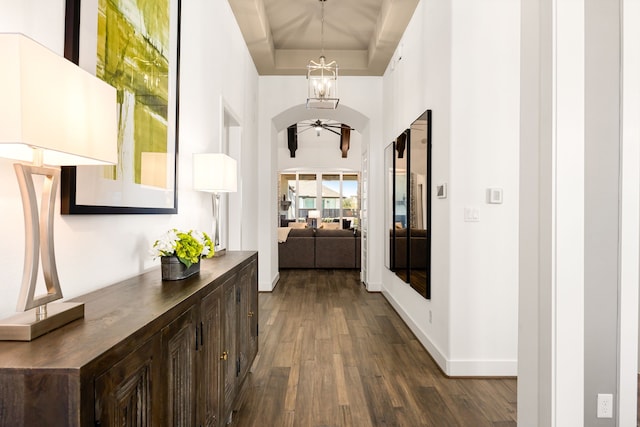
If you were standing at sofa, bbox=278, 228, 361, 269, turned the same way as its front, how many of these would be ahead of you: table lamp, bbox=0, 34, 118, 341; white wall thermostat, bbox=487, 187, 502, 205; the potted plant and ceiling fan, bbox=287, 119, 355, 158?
1

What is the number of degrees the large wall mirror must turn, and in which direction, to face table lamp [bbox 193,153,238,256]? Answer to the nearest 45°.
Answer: approximately 45° to its left

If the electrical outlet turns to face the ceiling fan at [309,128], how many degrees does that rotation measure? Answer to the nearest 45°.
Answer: approximately 135° to its right

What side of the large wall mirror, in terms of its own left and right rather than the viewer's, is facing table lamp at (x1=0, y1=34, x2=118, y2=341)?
left

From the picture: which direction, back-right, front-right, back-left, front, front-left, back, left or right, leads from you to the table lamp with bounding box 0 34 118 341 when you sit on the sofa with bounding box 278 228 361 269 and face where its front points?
back

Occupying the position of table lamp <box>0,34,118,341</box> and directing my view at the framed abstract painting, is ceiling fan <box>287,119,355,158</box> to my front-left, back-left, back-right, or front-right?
front-right

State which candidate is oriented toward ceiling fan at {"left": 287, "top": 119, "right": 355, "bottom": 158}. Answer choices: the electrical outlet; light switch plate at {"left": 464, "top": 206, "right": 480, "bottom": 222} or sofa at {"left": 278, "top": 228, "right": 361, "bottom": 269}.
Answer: the sofa

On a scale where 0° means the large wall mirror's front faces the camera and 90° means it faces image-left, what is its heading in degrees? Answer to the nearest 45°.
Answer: approximately 90°

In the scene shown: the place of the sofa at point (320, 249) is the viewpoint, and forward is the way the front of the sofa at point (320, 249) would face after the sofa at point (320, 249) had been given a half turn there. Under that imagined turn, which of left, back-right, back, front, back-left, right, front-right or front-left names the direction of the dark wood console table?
front

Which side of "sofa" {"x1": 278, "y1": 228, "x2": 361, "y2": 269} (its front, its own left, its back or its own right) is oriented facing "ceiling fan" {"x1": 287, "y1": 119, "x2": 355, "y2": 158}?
front

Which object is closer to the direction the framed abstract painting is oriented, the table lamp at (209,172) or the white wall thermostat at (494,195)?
the white wall thermostat

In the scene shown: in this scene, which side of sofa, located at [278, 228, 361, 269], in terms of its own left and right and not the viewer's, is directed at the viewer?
back
